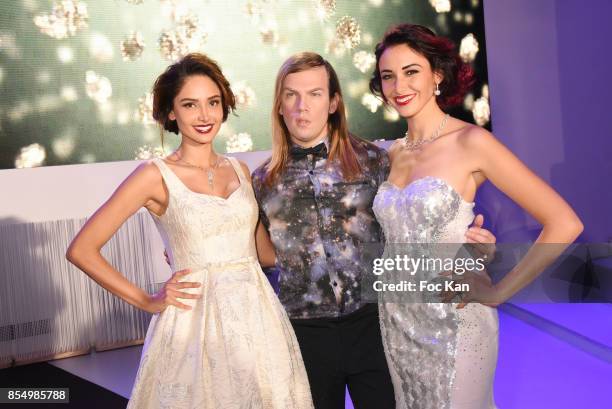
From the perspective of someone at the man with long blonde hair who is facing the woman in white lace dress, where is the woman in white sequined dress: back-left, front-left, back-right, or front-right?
back-left

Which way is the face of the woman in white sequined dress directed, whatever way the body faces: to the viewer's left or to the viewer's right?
to the viewer's left

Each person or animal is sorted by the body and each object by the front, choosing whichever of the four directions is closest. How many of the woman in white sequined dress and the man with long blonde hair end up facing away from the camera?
0

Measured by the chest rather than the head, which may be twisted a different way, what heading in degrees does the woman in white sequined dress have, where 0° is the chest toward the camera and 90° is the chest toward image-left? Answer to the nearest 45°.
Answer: approximately 45°

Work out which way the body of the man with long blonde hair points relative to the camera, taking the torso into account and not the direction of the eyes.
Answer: toward the camera

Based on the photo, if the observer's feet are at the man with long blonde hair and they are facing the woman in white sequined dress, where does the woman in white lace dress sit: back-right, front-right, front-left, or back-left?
back-right
